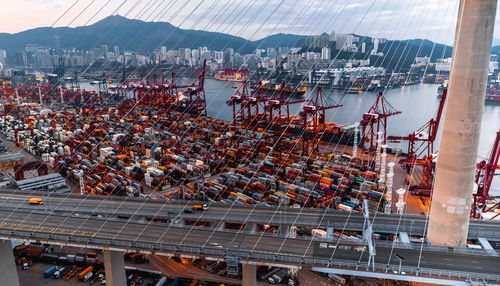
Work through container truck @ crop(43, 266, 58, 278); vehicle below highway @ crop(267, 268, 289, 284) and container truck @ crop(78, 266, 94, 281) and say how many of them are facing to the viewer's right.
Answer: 0

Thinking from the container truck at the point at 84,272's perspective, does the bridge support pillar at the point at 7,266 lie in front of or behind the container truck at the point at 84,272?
in front

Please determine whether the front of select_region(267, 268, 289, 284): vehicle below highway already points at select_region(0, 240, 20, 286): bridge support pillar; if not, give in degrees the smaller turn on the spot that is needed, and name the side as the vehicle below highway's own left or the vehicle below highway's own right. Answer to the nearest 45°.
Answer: approximately 45° to the vehicle below highway's own right

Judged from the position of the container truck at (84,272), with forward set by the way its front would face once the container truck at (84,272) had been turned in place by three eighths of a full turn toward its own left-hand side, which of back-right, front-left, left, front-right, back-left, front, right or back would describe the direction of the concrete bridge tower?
front-right

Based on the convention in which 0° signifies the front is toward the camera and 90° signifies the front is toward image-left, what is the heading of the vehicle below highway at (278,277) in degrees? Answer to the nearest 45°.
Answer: approximately 45°

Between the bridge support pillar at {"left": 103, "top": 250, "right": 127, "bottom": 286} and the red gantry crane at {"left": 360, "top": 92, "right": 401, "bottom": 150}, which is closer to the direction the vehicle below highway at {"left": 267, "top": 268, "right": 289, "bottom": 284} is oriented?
the bridge support pillar

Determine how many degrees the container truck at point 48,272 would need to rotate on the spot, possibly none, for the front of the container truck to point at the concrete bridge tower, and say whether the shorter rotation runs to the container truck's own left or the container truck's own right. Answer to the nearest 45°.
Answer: approximately 90° to the container truck's own left
